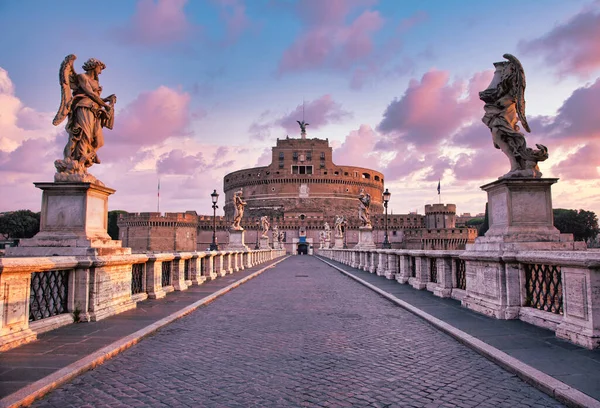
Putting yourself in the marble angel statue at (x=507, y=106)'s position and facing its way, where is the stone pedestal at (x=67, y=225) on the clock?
The stone pedestal is roughly at 11 o'clock from the marble angel statue.

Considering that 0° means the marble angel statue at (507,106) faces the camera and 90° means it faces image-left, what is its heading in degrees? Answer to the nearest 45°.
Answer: approximately 90°

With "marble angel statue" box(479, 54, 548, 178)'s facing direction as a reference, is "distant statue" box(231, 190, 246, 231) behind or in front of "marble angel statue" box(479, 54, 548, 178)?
in front

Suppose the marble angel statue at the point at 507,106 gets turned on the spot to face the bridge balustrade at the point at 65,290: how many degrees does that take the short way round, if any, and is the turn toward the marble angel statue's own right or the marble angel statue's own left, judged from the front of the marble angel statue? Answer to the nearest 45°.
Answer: approximately 45° to the marble angel statue's own left

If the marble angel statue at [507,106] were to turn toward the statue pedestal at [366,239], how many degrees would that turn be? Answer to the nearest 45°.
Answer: approximately 45° to its right

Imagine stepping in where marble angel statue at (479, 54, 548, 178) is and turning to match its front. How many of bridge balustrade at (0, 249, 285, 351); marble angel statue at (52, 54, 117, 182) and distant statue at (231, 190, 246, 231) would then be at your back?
0
